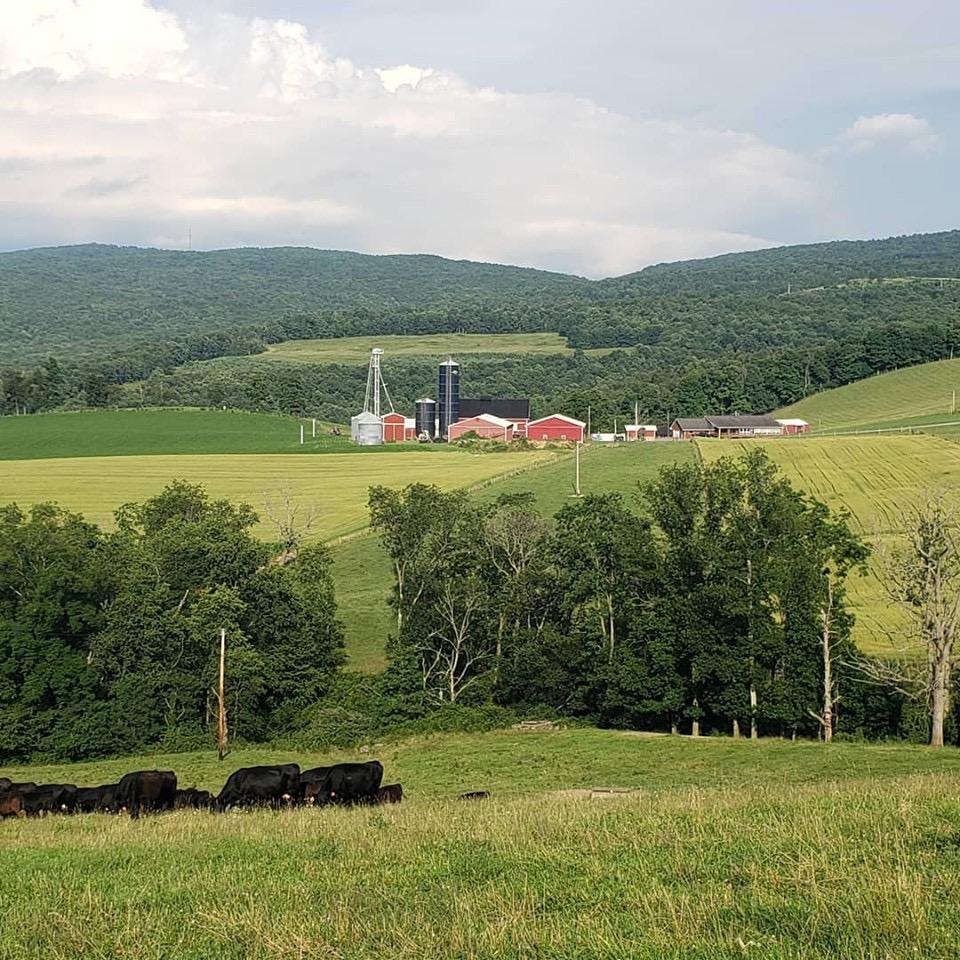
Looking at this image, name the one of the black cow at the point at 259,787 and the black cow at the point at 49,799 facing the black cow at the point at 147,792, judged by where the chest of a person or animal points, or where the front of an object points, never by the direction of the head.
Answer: the black cow at the point at 259,787

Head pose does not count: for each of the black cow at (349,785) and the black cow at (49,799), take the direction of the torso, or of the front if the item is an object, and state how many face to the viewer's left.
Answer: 2

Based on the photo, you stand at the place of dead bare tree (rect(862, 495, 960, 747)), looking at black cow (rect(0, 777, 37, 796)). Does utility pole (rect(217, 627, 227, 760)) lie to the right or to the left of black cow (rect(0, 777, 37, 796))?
right

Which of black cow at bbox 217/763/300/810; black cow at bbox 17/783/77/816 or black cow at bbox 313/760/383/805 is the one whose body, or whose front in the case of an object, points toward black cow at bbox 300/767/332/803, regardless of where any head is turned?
black cow at bbox 313/760/383/805

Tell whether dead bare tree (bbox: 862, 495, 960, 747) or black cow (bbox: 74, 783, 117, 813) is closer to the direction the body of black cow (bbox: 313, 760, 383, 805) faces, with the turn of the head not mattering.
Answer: the black cow

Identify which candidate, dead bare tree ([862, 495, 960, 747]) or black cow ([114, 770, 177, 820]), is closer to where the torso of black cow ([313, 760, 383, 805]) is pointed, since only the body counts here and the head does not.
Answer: the black cow

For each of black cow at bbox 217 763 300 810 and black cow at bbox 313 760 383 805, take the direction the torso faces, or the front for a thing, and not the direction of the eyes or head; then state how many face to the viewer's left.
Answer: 2

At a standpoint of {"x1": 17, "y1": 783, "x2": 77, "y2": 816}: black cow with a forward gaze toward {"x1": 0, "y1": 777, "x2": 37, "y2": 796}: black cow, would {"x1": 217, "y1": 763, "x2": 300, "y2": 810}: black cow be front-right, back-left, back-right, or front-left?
back-right

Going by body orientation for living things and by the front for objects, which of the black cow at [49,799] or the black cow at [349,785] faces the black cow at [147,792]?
the black cow at [349,785]

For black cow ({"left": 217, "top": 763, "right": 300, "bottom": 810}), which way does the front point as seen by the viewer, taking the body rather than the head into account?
to the viewer's left

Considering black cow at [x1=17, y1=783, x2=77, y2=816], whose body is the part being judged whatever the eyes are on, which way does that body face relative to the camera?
to the viewer's left

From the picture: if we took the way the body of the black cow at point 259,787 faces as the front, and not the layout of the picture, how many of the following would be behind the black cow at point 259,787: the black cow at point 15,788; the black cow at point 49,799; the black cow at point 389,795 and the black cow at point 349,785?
2

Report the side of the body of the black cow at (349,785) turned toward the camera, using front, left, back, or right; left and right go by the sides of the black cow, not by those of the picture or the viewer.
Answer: left

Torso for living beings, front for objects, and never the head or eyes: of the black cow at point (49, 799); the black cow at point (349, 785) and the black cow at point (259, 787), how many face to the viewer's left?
3

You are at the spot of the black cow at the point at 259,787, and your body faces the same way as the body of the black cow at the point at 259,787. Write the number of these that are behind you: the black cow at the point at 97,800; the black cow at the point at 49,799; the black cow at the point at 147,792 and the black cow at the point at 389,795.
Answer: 1
